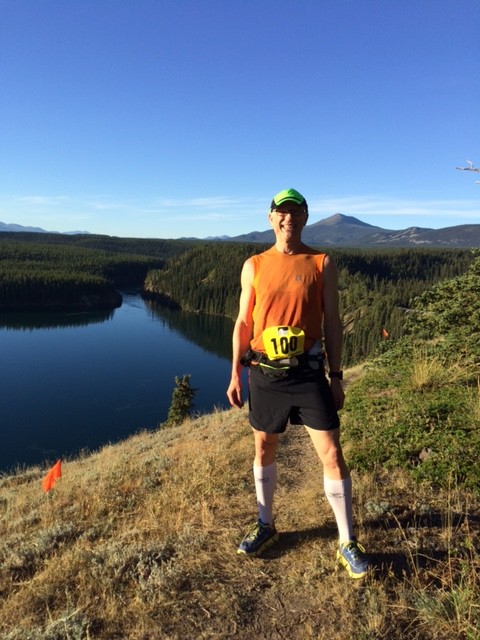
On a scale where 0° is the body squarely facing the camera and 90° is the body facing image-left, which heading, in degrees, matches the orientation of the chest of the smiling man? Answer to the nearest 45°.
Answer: approximately 0°
